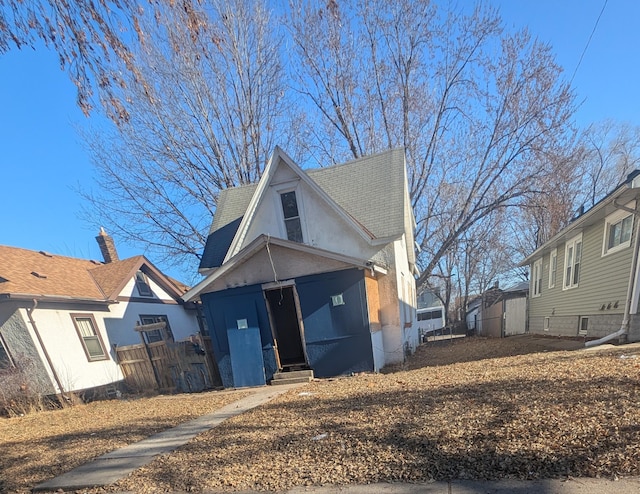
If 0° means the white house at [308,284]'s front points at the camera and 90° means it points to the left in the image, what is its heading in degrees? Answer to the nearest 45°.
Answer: approximately 0°

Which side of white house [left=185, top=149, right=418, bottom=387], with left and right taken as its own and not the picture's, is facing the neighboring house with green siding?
left

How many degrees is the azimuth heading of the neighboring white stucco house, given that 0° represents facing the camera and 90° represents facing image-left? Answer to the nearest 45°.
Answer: approximately 45°

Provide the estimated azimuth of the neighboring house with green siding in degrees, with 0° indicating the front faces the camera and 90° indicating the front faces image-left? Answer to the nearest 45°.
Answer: approximately 315°
